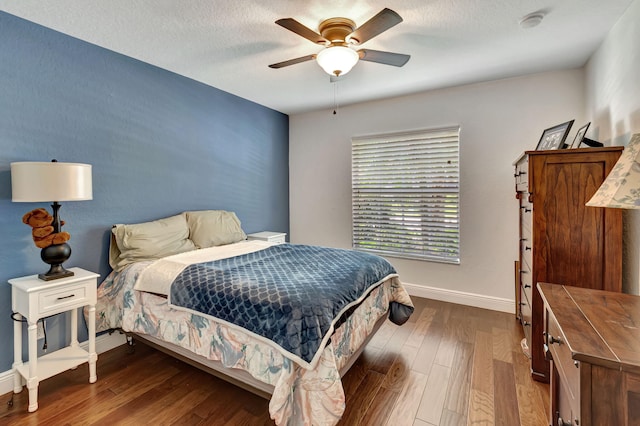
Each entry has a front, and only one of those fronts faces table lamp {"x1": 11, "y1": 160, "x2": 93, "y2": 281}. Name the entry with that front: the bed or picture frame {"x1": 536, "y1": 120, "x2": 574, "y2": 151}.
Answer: the picture frame

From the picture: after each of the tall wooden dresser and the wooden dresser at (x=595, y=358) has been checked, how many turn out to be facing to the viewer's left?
2

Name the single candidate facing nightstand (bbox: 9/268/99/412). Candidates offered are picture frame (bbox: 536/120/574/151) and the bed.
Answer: the picture frame

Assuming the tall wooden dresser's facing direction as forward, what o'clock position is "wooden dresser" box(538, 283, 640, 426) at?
The wooden dresser is roughly at 9 o'clock from the tall wooden dresser.

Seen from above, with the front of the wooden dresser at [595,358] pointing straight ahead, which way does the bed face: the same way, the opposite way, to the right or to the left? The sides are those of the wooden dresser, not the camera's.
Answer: the opposite way

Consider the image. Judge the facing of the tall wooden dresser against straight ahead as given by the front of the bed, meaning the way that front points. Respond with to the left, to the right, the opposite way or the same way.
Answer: the opposite way

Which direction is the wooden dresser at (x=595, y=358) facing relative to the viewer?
to the viewer's left

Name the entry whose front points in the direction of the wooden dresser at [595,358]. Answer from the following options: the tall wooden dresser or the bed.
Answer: the bed

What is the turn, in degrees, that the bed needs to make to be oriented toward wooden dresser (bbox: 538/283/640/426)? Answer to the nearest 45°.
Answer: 0° — it already faces it

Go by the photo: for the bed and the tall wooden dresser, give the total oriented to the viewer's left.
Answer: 1

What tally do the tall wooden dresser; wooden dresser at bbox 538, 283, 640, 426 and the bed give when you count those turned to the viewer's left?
2

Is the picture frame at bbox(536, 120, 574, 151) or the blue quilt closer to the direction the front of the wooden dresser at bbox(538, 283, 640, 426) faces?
the blue quilt

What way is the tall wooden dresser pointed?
to the viewer's left

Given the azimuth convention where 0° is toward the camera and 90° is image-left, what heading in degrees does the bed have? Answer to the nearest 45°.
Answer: approximately 315°
